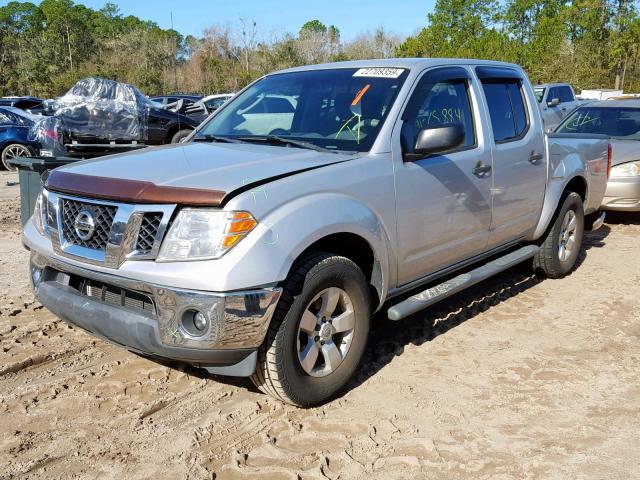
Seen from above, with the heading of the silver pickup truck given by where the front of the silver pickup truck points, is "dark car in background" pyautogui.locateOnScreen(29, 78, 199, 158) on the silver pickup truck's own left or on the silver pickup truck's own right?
on the silver pickup truck's own right

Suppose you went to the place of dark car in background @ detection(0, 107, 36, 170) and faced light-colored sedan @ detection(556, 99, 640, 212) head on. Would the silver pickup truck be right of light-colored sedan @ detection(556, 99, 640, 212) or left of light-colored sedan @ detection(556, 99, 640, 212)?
right

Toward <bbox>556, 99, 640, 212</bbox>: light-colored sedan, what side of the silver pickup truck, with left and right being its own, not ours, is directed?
back

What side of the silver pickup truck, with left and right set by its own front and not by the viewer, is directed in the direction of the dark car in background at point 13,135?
right
